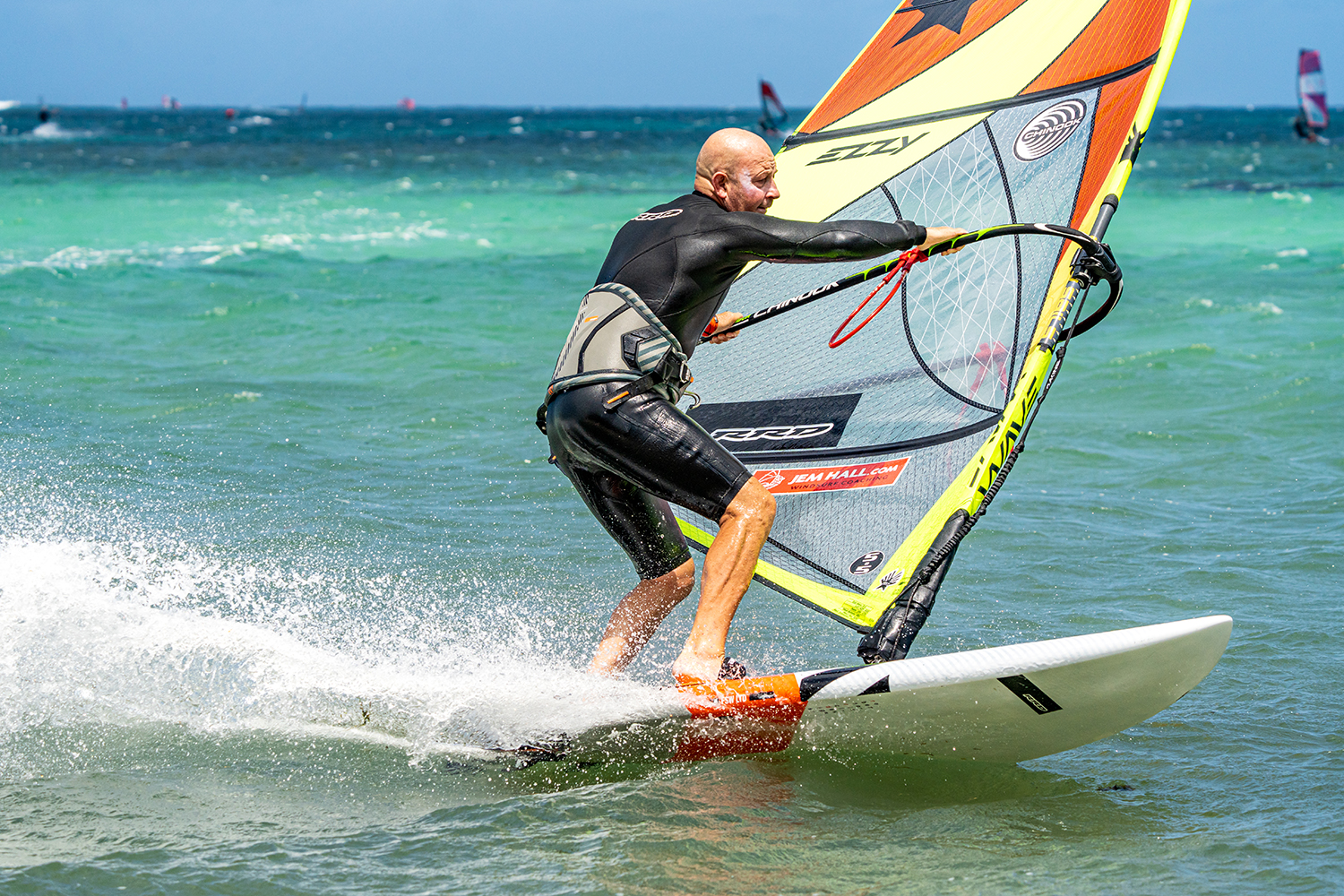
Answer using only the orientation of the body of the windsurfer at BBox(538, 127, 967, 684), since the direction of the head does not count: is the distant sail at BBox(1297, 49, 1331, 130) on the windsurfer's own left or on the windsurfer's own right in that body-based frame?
on the windsurfer's own left

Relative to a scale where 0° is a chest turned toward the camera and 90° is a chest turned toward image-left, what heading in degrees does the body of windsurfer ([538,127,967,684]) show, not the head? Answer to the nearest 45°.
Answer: approximately 270°
